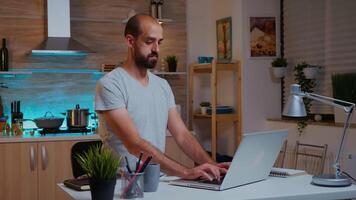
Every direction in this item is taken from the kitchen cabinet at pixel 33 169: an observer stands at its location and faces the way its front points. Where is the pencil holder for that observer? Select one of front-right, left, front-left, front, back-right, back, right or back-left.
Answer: front

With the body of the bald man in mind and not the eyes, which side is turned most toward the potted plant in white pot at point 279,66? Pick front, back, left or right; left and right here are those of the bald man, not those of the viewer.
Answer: left

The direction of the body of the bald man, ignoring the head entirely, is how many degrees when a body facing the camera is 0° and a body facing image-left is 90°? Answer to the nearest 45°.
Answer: approximately 315°

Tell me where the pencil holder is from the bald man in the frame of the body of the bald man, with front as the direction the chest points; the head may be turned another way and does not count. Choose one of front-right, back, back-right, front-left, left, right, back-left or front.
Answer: front-right

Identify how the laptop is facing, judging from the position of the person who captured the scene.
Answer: facing away from the viewer and to the left of the viewer

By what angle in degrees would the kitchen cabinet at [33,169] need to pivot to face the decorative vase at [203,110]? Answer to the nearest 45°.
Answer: approximately 90° to its left

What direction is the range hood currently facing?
toward the camera

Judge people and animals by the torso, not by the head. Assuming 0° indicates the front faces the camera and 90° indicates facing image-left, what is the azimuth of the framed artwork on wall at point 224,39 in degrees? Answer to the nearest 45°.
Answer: approximately 45°

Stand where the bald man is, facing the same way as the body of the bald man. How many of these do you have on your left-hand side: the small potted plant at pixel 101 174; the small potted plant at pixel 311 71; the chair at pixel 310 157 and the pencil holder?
2
